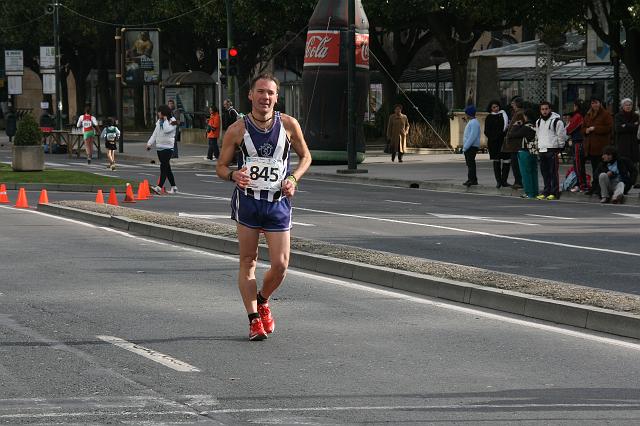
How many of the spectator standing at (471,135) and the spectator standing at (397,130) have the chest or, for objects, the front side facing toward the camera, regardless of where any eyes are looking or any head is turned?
1

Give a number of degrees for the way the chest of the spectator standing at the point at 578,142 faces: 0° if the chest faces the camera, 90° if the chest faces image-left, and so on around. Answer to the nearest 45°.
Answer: approximately 90°

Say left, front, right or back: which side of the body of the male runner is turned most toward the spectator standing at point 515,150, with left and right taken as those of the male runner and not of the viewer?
back

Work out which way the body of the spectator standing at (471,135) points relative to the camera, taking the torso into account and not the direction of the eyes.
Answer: to the viewer's left

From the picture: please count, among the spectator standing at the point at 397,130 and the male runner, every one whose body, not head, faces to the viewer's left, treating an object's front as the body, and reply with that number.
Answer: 0

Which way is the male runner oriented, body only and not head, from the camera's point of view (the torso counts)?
toward the camera

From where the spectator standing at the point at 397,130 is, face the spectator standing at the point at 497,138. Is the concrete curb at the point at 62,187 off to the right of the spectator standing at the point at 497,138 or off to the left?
right

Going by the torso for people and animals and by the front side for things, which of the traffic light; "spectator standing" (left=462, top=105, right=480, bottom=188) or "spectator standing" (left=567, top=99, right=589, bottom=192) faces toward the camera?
the traffic light

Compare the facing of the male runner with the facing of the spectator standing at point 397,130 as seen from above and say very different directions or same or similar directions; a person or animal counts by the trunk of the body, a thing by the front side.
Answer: same or similar directions

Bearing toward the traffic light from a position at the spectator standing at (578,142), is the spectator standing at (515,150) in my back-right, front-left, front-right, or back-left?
front-left

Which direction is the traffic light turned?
toward the camera

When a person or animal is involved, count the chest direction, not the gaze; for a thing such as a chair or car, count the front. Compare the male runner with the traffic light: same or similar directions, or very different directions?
same or similar directions

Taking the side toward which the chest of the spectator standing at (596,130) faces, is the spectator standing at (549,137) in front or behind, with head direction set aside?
in front

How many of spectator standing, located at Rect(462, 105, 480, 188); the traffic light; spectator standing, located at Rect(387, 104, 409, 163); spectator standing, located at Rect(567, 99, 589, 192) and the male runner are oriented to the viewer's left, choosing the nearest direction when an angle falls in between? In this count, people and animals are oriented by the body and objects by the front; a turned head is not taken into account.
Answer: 2

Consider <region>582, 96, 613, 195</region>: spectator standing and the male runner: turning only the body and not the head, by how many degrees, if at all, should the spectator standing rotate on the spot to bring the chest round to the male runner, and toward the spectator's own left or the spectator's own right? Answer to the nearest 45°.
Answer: approximately 45° to the spectator's own left
